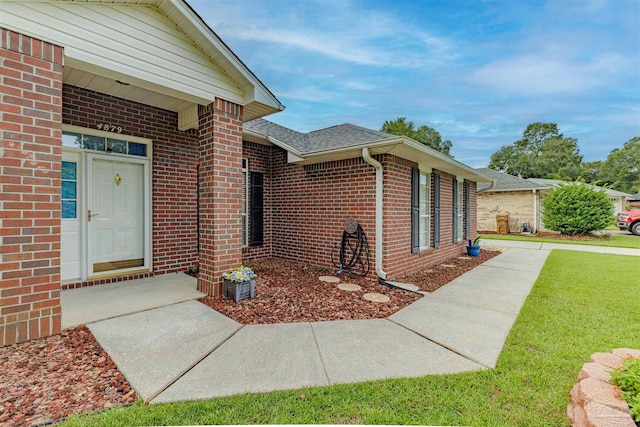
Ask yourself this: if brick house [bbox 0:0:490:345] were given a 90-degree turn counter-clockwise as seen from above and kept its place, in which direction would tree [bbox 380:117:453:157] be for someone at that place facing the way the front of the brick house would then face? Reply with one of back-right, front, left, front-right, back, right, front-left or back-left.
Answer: front

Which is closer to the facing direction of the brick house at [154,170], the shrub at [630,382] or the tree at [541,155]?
the shrub

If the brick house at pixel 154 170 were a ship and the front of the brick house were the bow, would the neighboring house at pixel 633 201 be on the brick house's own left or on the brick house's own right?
on the brick house's own left

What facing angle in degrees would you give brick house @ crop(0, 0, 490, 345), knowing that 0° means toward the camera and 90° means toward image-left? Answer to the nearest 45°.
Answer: approximately 315°

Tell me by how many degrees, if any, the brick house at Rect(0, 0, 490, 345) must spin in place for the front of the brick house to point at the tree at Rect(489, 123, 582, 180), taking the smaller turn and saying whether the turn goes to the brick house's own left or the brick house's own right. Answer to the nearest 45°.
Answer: approximately 90° to the brick house's own left

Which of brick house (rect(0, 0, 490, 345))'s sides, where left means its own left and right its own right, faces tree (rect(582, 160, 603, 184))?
left

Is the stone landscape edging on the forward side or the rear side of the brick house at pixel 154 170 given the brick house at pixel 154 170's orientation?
on the forward side

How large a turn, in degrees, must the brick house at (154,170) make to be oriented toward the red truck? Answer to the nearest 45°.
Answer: approximately 45° to its left

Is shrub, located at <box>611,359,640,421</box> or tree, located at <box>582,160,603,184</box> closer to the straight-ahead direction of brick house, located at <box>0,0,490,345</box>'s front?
the shrub

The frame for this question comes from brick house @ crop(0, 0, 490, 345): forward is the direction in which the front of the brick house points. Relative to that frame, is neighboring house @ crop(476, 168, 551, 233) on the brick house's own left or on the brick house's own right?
on the brick house's own left
